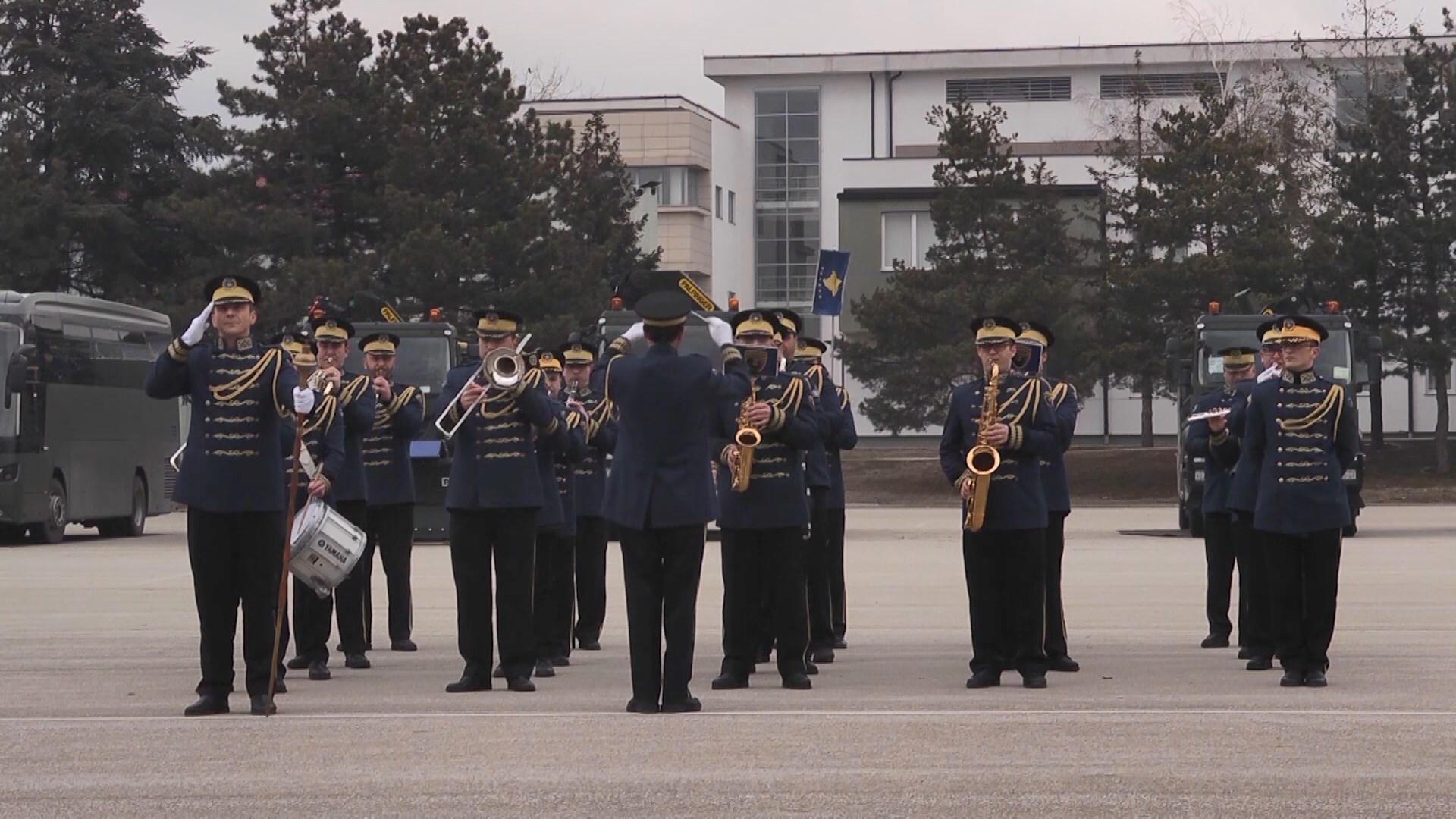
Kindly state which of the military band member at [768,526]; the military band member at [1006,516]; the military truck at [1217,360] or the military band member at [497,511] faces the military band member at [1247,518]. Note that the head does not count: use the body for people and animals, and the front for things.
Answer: the military truck

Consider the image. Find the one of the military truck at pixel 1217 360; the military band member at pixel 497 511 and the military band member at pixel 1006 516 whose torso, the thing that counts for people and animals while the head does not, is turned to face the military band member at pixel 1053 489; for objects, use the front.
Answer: the military truck

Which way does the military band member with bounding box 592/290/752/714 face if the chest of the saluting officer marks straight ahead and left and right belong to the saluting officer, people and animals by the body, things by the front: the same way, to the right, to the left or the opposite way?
the opposite way

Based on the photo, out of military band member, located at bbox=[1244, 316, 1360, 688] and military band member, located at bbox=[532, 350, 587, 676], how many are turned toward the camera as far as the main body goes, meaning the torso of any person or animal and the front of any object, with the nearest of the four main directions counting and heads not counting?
2

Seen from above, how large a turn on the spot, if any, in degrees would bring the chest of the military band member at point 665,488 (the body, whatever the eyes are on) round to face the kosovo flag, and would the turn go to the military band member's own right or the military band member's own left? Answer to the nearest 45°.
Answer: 0° — they already face it

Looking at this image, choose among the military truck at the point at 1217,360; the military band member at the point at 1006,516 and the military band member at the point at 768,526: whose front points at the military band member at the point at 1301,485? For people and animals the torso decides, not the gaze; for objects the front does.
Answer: the military truck
